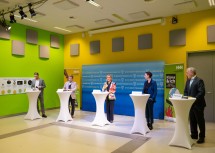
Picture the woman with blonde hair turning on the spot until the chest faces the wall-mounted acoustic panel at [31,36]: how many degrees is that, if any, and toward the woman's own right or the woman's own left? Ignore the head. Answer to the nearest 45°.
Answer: approximately 90° to the woman's own right

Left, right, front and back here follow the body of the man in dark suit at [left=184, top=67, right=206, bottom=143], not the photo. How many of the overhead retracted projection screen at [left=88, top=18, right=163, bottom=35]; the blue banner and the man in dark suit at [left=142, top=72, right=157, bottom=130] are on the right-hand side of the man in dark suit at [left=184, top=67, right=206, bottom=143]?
3

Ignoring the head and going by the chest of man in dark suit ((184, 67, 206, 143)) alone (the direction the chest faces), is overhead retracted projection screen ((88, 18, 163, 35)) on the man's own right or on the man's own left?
on the man's own right

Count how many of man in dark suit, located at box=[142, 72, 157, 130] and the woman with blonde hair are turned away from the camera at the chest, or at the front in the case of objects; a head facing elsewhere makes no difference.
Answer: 0

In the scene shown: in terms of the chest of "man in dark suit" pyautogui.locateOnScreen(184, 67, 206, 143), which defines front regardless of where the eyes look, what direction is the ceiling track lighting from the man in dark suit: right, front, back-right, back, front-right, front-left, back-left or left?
front-right

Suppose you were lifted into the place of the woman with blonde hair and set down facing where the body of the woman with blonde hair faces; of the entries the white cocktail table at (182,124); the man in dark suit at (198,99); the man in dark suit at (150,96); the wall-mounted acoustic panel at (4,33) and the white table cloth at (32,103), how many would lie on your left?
3

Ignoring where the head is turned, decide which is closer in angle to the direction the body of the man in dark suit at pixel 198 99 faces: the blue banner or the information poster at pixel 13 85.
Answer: the information poster

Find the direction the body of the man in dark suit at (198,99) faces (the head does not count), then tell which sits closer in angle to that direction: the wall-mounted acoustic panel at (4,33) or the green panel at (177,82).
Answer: the wall-mounted acoustic panel

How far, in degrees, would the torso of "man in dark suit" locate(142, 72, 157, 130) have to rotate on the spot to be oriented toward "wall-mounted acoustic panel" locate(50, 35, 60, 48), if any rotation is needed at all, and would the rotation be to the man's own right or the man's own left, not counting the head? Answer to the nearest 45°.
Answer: approximately 90° to the man's own right
